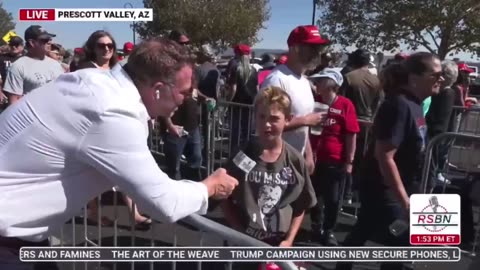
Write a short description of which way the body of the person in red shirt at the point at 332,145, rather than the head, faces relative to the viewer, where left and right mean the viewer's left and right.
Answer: facing the viewer and to the left of the viewer

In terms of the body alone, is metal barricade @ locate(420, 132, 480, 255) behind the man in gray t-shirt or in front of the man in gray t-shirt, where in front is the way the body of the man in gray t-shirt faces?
in front

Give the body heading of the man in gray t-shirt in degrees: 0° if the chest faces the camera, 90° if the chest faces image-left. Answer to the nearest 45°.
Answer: approximately 315°

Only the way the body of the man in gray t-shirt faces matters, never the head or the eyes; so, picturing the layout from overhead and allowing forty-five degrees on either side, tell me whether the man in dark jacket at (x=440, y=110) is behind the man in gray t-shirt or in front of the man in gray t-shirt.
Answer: in front

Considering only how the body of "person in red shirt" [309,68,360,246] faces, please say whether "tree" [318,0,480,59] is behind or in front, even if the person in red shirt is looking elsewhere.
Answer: behind
